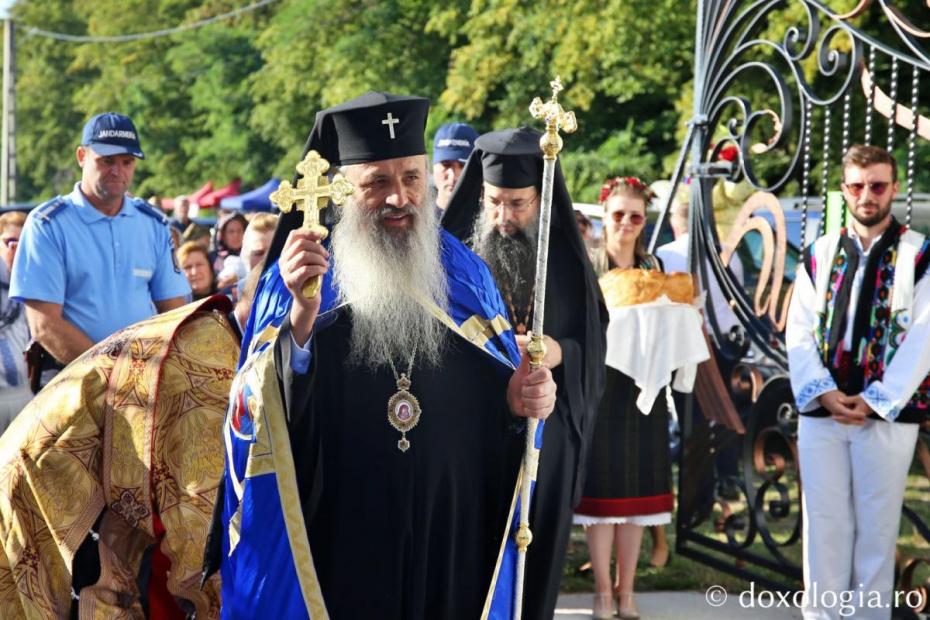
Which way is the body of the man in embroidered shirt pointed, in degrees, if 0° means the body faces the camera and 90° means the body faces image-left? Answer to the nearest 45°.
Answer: approximately 0°

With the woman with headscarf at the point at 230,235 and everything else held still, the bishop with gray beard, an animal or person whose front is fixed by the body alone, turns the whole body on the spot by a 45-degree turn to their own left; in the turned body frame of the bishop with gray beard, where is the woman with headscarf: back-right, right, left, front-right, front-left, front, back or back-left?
back-left

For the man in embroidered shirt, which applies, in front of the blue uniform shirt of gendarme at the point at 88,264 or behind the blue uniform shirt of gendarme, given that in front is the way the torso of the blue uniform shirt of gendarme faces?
in front

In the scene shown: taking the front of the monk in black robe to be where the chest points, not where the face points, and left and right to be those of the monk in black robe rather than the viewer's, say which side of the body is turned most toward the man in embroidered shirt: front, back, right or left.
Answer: left

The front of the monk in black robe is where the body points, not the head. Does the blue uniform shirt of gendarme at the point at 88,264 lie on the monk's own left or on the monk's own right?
on the monk's own right

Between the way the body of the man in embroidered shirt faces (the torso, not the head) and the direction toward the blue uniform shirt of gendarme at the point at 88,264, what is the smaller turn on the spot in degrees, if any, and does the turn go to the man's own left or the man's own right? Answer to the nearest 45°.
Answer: approximately 90° to the man's own right
